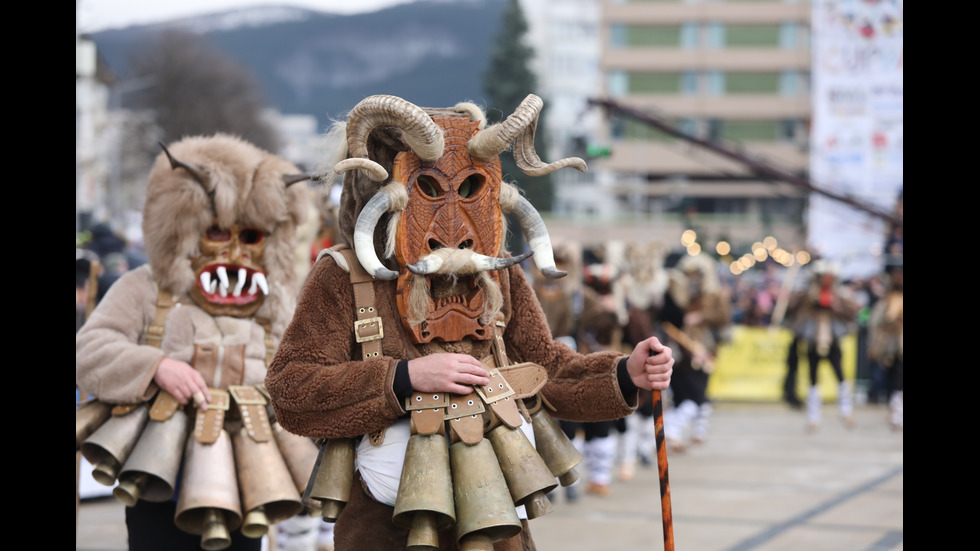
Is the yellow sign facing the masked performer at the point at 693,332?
yes

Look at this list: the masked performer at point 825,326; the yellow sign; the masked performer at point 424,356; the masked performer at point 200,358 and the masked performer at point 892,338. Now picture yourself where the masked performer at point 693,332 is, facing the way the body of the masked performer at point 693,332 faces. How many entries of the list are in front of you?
2

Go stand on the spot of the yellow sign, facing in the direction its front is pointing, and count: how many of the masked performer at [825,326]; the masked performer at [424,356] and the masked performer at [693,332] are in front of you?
3

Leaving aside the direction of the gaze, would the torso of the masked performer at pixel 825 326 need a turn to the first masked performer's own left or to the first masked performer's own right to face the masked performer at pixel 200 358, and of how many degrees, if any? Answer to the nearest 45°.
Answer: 0° — they already face them

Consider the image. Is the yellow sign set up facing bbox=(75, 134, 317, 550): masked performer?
yes

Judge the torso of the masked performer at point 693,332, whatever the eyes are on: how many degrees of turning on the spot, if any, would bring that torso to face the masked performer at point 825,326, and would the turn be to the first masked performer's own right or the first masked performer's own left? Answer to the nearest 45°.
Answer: approximately 135° to the first masked performer's own left

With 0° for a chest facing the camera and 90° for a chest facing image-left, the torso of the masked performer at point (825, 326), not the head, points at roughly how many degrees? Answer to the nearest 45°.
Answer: approximately 0°

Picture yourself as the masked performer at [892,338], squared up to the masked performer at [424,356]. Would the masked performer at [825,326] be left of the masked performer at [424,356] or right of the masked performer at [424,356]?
right
